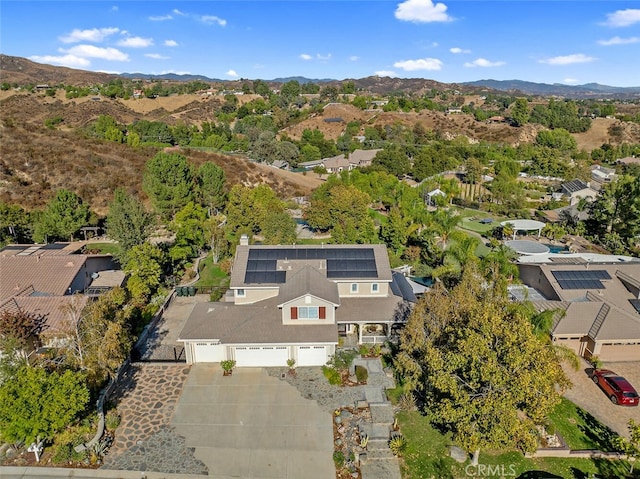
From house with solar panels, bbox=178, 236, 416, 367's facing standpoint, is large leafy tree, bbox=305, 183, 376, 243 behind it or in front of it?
behind

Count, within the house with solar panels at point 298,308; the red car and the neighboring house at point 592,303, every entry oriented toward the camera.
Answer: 2

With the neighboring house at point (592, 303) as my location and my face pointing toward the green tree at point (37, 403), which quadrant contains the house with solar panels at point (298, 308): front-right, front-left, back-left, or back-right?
front-right

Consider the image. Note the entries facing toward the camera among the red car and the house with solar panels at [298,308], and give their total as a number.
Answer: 1

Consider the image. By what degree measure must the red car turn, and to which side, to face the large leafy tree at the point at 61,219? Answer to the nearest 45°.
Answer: approximately 45° to its left

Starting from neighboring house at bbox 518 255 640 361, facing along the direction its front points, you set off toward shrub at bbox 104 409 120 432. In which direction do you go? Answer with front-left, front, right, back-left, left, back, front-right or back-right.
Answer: front-right

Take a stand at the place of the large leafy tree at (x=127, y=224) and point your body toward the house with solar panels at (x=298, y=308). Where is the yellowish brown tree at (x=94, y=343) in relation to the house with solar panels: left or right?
right

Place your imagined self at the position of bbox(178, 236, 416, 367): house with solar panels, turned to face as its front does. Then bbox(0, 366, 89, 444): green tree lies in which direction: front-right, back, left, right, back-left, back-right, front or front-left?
front-right

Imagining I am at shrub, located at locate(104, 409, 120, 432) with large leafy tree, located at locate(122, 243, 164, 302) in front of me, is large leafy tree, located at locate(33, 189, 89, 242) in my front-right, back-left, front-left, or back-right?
front-left

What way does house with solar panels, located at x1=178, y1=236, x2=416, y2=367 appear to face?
toward the camera

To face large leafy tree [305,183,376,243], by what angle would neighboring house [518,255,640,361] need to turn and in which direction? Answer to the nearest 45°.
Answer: approximately 90° to its right

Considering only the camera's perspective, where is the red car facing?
facing away from the viewer and to the left of the viewer

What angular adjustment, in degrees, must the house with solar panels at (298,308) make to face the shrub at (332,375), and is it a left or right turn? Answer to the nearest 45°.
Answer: approximately 45° to its left

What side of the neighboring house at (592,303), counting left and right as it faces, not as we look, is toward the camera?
front

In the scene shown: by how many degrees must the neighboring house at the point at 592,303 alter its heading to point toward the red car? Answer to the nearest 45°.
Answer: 0° — it already faces it

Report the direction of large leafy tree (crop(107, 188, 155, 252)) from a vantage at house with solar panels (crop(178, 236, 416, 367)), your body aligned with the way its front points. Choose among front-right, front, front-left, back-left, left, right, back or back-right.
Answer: back-right
